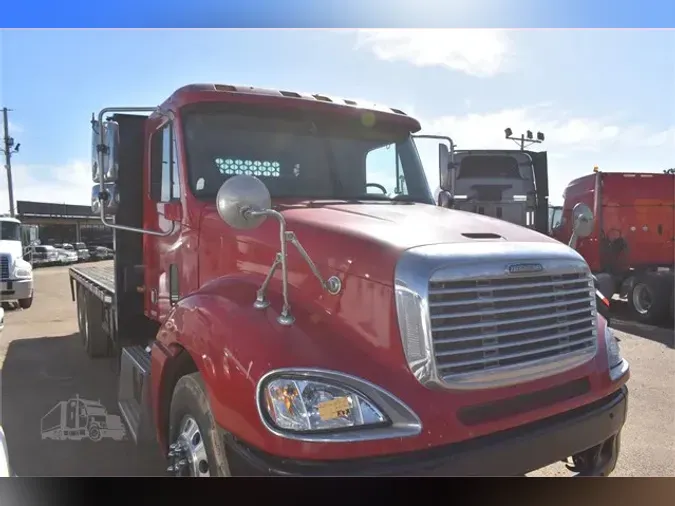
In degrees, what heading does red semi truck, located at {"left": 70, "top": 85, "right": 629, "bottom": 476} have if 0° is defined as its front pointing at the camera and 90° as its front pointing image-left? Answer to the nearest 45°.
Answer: approximately 315°

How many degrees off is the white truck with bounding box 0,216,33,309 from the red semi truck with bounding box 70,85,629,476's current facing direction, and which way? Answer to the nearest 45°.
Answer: approximately 180°

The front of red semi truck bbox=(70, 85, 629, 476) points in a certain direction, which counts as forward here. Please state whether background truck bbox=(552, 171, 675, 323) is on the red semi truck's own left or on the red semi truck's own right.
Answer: on the red semi truck's own left
